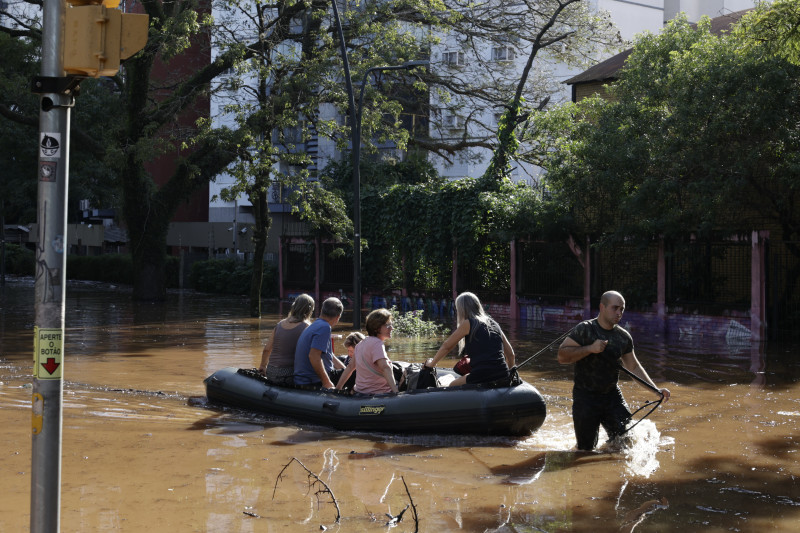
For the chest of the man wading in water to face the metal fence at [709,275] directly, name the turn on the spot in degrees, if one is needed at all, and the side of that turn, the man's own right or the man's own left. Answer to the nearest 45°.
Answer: approximately 135° to the man's own left

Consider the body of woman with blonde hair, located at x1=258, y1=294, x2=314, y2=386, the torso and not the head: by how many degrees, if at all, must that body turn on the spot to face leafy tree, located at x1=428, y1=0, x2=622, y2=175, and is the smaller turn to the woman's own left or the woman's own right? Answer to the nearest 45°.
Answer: approximately 45° to the woman's own left

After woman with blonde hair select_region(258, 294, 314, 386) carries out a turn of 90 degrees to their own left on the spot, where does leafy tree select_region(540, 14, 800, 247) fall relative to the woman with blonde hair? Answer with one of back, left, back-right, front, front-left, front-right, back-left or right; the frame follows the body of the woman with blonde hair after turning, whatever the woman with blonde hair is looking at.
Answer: right

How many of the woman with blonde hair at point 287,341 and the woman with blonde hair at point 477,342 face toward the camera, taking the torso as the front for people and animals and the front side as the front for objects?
0

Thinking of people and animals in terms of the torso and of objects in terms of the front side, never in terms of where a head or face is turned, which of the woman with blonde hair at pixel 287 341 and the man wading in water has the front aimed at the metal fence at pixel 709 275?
the woman with blonde hair

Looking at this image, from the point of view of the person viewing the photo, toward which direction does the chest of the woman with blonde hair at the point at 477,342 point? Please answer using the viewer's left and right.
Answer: facing away from the viewer and to the left of the viewer

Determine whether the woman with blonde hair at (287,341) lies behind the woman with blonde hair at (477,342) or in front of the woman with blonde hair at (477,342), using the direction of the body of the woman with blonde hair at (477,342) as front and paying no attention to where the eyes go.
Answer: in front

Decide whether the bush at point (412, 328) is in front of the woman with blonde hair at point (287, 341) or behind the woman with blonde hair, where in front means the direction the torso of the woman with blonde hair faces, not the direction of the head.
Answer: in front

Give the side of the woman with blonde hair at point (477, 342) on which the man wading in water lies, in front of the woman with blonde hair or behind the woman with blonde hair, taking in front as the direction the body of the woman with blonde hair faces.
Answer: behind

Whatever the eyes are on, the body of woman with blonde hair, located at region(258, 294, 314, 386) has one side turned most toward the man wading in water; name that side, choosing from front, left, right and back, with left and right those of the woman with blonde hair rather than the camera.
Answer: right

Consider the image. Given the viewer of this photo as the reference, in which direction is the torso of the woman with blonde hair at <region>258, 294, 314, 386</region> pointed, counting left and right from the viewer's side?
facing away from the viewer and to the right of the viewer

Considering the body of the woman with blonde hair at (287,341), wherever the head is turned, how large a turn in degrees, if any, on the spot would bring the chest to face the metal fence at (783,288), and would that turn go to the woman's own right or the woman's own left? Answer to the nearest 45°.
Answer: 0° — they already face it

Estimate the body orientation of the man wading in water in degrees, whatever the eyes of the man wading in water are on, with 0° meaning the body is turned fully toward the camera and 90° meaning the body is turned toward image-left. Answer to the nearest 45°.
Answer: approximately 315°
